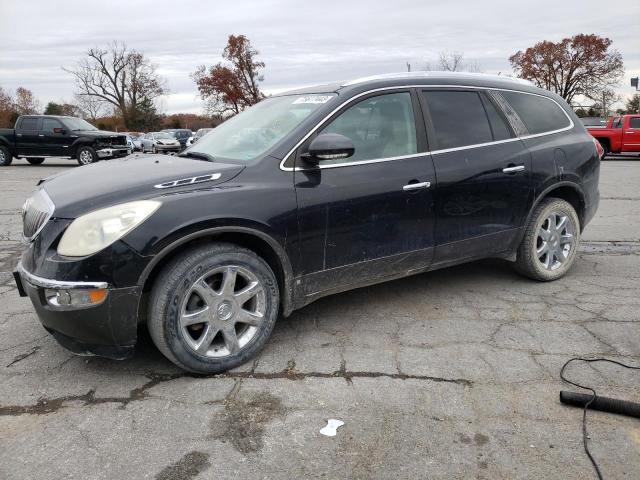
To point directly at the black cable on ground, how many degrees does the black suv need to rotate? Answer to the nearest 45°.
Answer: approximately 90° to its left

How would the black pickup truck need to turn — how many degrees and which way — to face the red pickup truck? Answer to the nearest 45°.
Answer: approximately 45° to its left

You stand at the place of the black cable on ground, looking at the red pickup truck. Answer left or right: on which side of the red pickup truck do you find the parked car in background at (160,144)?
left

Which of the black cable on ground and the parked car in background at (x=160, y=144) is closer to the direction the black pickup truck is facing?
the black cable on ground

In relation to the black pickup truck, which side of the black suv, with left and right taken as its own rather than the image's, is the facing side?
right

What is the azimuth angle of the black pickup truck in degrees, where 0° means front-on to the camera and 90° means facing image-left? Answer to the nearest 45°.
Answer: approximately 315°
